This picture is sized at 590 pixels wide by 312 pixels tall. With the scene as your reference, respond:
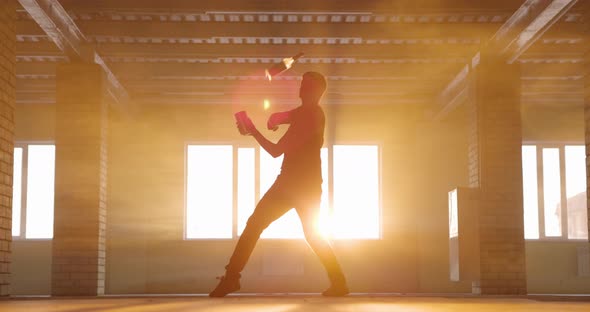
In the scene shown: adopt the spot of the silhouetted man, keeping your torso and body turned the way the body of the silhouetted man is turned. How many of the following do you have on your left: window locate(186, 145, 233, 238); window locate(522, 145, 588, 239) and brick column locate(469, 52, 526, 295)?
0

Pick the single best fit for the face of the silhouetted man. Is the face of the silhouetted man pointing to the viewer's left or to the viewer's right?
to the viewer's left

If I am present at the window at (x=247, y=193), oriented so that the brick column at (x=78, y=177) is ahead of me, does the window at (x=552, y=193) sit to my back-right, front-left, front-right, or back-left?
back-left

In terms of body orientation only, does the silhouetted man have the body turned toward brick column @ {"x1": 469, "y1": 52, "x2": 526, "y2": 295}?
no

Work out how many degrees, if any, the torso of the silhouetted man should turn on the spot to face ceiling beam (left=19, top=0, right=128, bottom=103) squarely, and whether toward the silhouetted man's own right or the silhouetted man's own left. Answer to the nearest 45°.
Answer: approximately 45° to the silhouetted man's own right

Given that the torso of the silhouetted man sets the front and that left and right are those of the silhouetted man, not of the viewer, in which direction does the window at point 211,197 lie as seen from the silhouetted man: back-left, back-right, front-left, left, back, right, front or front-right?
right

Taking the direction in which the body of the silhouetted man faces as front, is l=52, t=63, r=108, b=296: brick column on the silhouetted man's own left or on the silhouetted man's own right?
on the silhouetted man's own right

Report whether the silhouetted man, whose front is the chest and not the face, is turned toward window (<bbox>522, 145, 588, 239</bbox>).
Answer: no

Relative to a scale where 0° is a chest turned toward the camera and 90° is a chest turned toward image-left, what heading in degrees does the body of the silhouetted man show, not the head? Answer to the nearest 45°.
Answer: approximately 90°

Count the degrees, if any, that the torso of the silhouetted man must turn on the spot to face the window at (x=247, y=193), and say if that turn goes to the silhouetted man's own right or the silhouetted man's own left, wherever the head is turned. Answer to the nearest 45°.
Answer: approximately 90° to the silhouetted man's own right

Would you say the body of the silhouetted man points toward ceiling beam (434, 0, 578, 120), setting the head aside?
no

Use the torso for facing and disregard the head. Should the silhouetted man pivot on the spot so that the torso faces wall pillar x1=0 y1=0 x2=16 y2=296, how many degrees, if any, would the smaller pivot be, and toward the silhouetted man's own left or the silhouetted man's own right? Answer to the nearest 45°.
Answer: approximately 45° to the silhouetted man's own right
